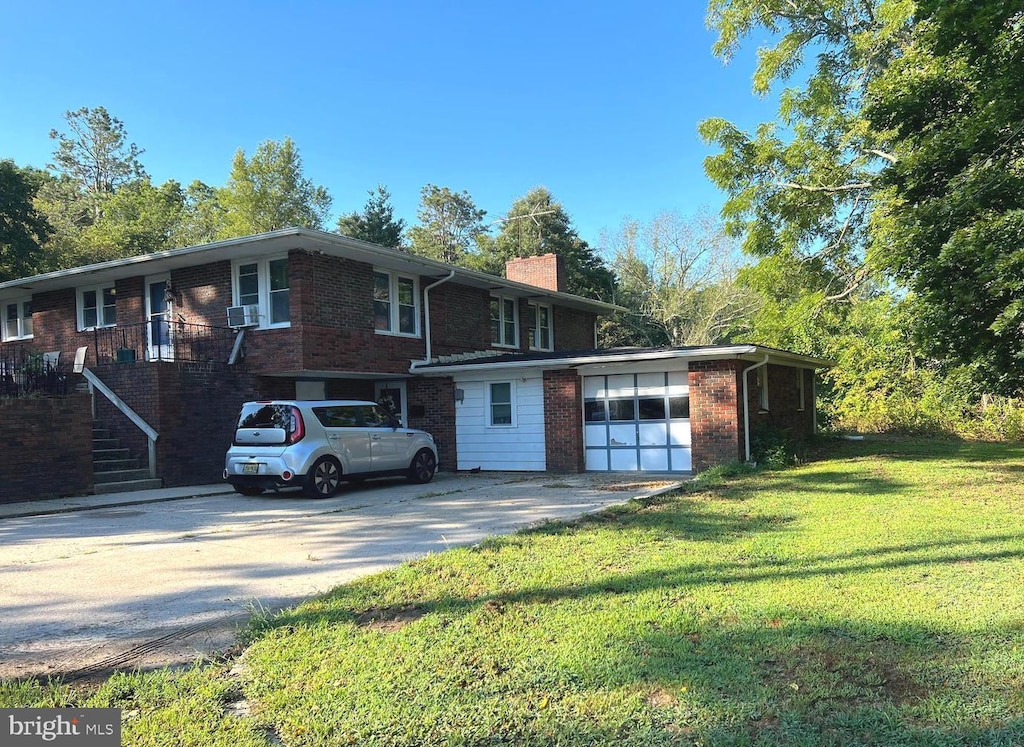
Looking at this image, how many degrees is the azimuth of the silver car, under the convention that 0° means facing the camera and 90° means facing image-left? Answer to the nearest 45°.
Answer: approximately 225°

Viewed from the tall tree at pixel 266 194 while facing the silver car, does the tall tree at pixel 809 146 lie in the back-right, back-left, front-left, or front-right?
front-left

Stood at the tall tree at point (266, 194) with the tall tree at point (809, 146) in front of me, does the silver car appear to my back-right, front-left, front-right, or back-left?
front-right

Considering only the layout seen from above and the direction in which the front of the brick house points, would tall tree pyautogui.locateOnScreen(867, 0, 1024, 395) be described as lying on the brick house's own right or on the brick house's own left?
on the brick house's own left

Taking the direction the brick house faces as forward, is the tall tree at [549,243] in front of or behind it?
behind
